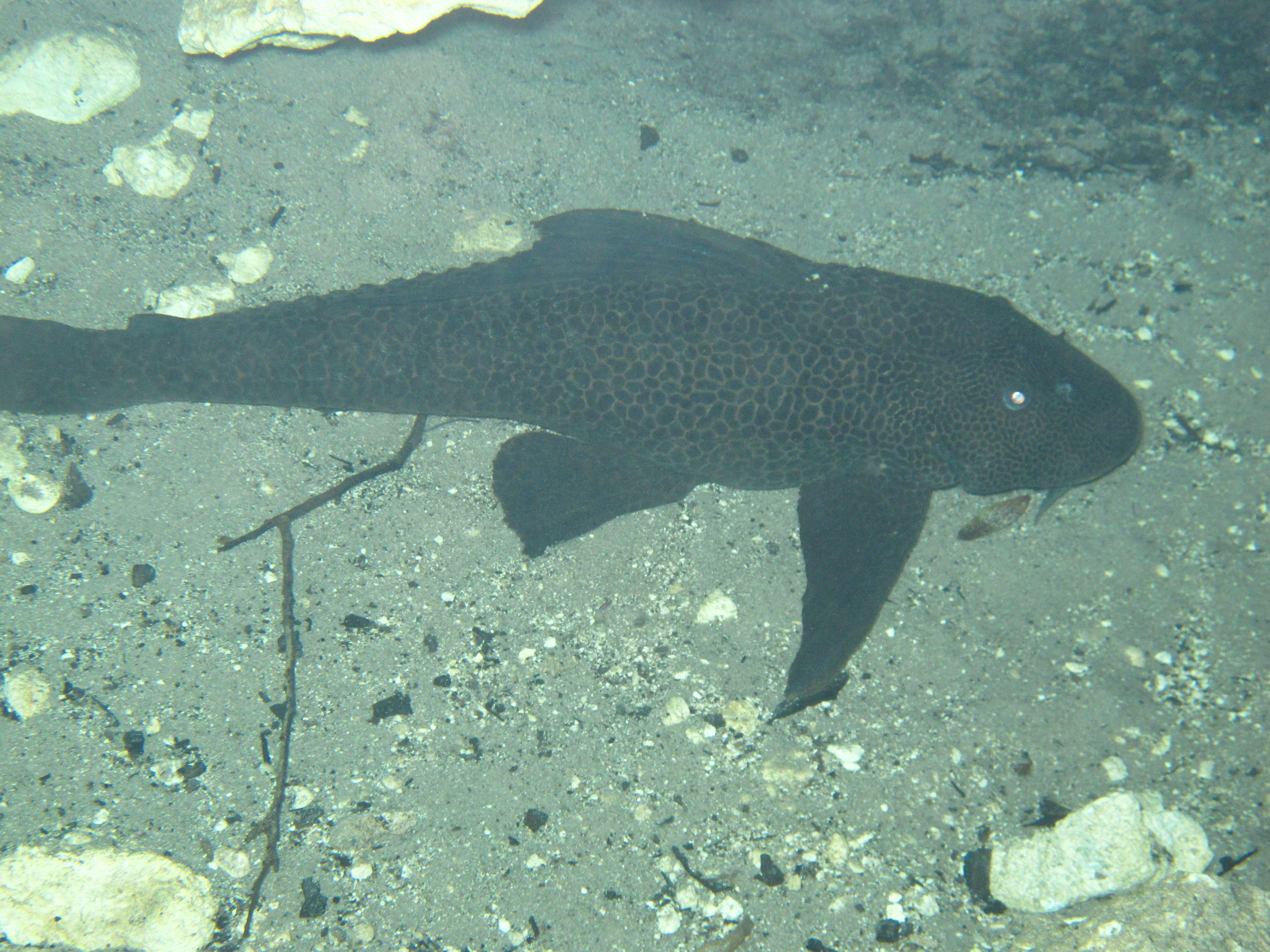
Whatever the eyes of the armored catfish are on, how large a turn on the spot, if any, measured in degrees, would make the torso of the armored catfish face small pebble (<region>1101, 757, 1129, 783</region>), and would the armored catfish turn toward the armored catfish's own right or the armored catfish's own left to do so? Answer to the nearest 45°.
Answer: approximately 45° to the armored catfish's own right

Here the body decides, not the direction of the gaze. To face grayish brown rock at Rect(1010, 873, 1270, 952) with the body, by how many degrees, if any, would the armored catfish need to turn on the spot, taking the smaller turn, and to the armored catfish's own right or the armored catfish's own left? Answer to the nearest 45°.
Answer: approximately 45° to the armored catfish's own right

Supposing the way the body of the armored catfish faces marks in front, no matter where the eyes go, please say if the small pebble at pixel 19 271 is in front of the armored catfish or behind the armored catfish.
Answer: behind

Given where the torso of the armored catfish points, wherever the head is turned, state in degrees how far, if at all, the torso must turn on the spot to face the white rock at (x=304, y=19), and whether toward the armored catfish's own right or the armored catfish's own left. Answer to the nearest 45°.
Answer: approximately 135° to the armored catfish's own left

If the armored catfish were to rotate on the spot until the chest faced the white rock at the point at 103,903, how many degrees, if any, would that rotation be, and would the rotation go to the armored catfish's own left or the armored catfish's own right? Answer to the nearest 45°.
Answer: approximately 135° to the armored catfish's own right

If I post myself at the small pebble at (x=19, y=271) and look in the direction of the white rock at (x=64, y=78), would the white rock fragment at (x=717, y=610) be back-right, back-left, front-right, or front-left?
back-right

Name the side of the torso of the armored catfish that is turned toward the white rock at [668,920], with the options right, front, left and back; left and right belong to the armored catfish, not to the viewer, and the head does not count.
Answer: right

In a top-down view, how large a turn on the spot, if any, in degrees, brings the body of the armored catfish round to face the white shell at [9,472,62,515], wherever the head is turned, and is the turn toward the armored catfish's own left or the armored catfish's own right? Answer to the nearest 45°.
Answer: approximately 180°

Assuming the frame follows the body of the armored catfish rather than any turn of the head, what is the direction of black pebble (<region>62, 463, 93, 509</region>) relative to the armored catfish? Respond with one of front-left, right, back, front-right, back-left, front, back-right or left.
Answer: back

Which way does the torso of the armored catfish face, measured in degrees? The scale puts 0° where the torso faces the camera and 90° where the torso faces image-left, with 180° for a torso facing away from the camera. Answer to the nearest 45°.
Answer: approximately 270°
